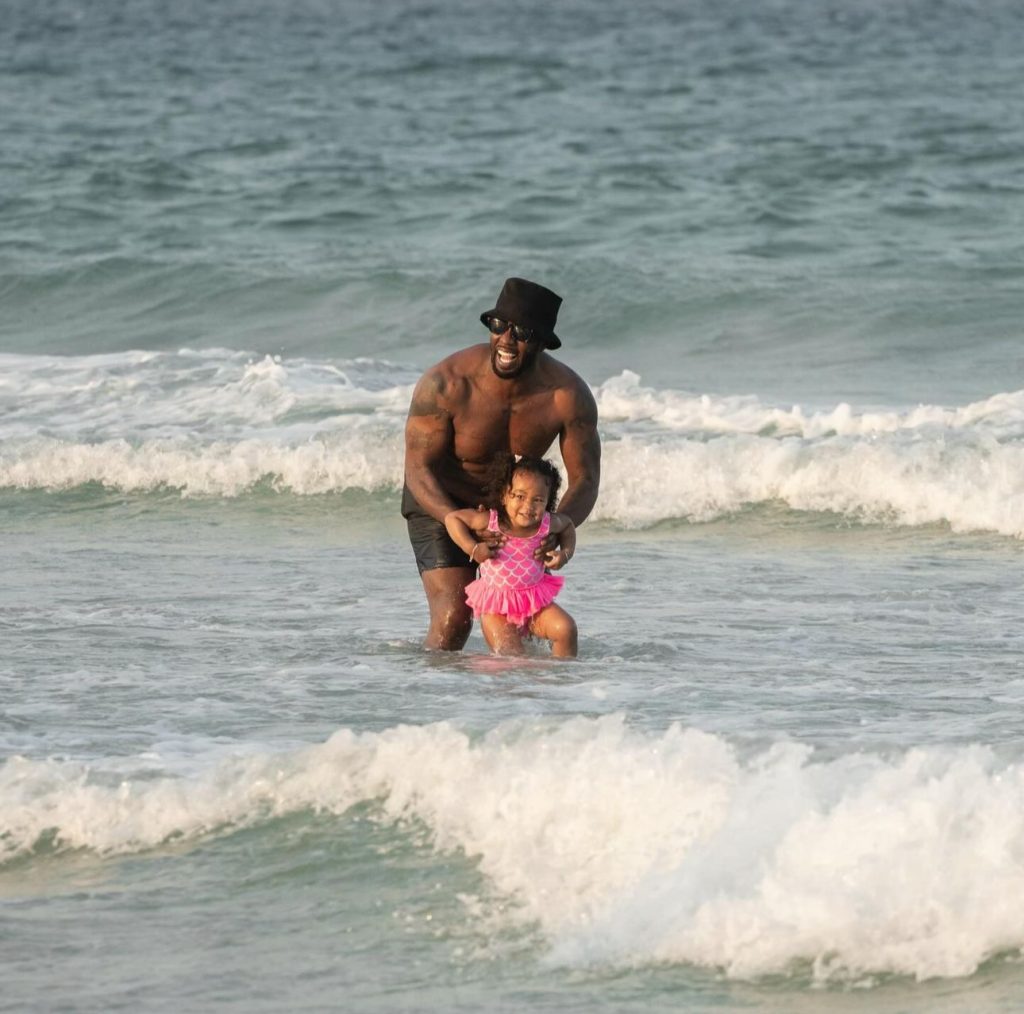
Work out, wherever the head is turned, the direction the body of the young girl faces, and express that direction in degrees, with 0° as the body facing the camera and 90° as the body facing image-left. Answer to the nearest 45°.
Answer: approximately 0°

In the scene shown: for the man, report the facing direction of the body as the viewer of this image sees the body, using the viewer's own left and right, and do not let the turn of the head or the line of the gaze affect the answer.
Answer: facing the viewer

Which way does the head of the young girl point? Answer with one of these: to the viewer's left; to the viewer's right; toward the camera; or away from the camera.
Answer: toward the camera
